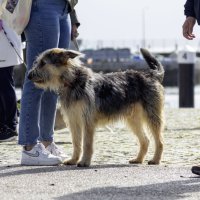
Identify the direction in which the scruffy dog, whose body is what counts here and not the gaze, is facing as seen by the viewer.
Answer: to the viewer's left

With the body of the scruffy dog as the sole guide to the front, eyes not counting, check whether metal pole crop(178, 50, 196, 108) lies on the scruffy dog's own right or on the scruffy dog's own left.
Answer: on the scruffy dog's own right
